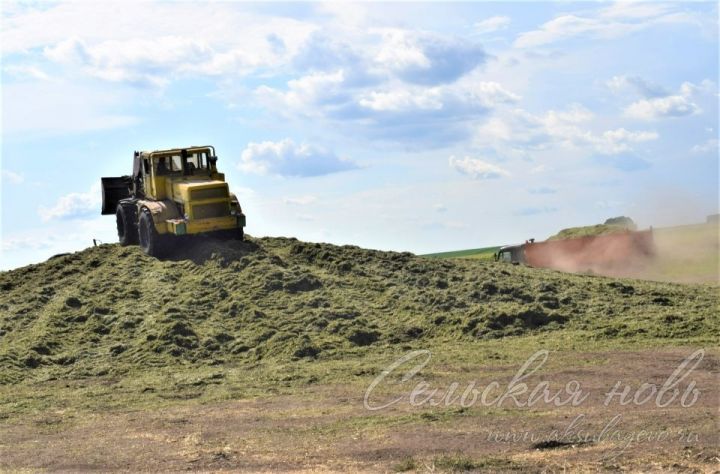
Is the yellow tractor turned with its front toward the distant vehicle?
no

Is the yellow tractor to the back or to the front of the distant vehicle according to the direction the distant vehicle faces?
to the front

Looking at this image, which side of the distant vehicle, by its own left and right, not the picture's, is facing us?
left
